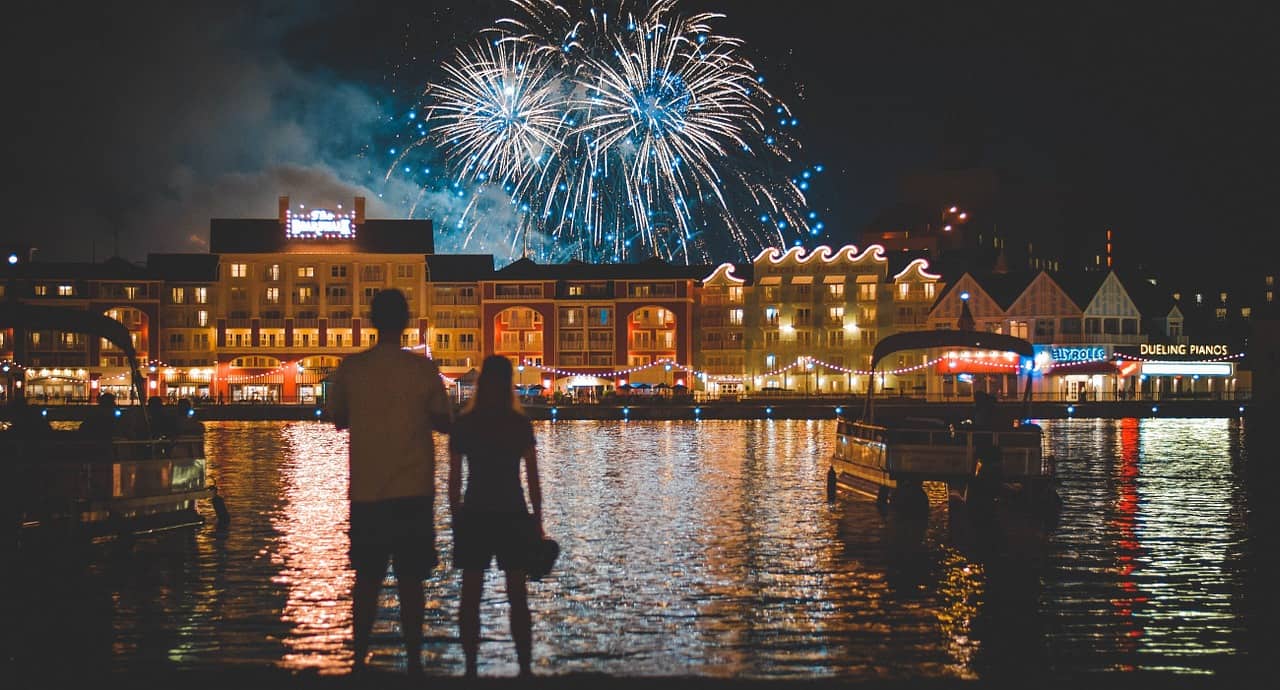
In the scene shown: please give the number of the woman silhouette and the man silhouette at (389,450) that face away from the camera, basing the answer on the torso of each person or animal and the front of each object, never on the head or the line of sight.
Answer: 2

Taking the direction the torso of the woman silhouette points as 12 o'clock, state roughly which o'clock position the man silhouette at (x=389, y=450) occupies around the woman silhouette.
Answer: The man silhouette is roughly at 9 o'clock from the woman silhouette.

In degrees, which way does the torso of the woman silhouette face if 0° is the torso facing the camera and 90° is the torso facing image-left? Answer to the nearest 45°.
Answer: approximately 180°

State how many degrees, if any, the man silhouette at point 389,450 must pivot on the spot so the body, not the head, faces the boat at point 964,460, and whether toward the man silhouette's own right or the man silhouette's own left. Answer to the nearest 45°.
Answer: approximately 45° to the man silhouette's own right

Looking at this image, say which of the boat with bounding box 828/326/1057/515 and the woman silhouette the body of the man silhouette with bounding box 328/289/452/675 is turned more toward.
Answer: the boat

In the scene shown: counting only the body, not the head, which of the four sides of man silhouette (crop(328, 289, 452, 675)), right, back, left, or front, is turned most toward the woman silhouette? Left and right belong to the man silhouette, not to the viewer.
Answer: right

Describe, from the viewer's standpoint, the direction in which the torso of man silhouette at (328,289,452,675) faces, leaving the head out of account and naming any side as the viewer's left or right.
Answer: facing away from the viewer

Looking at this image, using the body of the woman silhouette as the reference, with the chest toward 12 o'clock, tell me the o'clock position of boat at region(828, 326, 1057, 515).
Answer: The boat is roughly at 1 o'clock from the woman silhouette.
